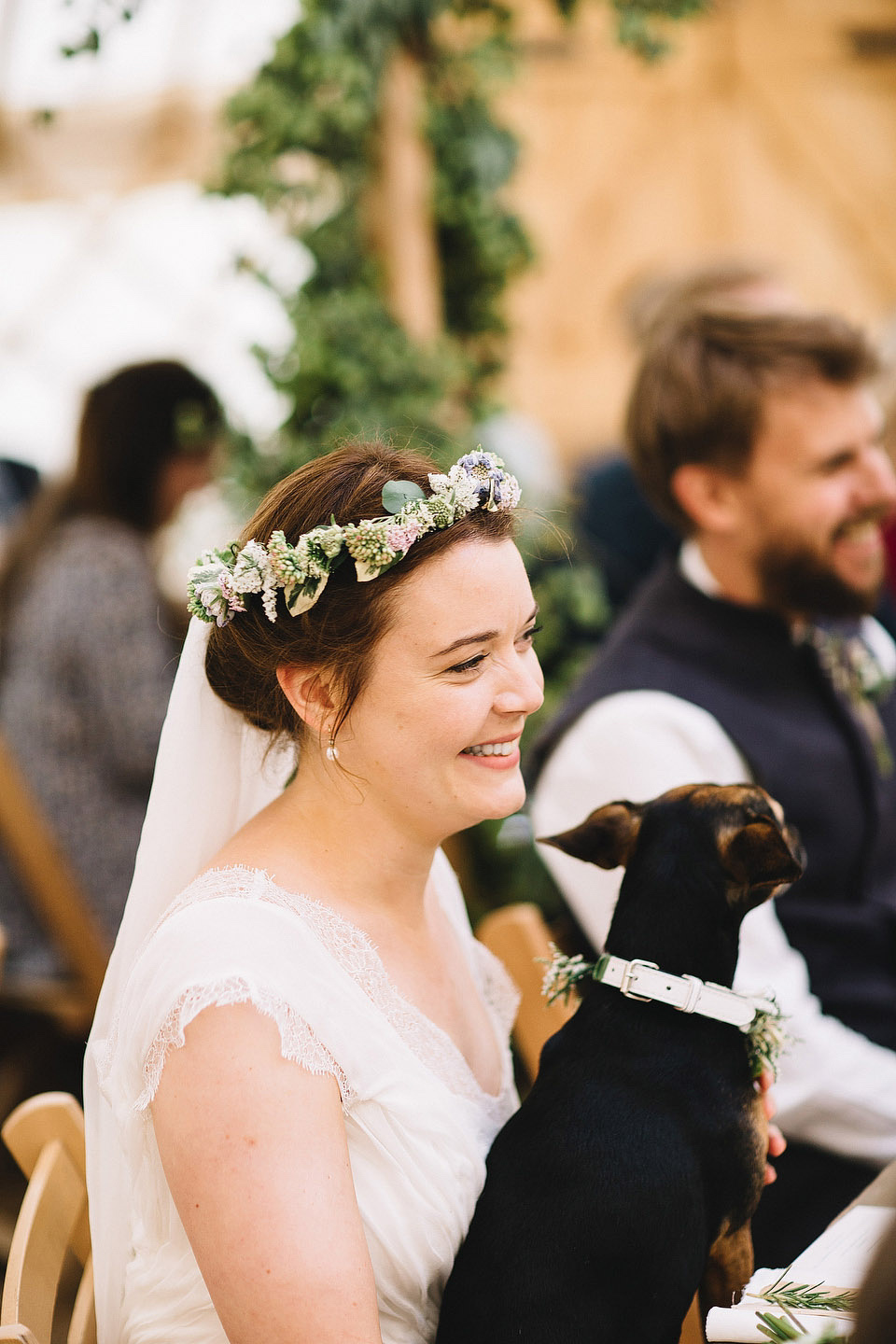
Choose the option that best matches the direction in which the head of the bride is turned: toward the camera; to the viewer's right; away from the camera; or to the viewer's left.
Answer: to the viewer's right

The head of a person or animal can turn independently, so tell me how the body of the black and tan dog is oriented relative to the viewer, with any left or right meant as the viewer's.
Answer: facing away from the viewer and to the right of the viewer

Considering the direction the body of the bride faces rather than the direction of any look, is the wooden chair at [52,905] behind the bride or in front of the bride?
behind

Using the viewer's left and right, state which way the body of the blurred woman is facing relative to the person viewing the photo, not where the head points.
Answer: facing away from the viewer and to the right of the viewer

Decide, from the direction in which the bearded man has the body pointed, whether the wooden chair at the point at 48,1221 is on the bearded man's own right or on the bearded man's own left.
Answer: on the bearded man's own right
